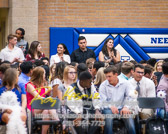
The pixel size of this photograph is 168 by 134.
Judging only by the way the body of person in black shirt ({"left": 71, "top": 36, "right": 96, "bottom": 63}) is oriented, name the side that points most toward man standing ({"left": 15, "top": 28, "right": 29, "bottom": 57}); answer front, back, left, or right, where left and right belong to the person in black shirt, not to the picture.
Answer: right

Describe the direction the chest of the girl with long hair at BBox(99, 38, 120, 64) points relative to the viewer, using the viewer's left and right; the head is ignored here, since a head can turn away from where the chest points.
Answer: facing the viewer and to the right of the viewer

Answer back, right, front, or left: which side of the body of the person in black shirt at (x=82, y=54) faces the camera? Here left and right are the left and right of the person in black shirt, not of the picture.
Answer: front

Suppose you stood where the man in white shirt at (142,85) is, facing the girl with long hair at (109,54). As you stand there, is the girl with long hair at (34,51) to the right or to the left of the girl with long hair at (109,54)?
left

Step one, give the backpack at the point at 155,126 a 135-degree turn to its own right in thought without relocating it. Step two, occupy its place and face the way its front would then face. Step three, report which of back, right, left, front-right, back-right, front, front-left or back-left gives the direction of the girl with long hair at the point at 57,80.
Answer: front-left

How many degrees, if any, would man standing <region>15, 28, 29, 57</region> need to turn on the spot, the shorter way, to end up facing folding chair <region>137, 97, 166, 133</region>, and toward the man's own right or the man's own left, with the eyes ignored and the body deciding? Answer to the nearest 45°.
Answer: approximately 90° to the man's own left

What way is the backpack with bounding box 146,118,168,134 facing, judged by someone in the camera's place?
facing the viewer

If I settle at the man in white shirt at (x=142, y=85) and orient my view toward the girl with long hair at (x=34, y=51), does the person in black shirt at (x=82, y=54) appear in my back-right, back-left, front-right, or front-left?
front-right

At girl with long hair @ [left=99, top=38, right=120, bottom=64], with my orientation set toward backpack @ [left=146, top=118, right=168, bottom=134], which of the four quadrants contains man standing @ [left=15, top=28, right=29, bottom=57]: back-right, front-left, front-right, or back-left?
back-right
